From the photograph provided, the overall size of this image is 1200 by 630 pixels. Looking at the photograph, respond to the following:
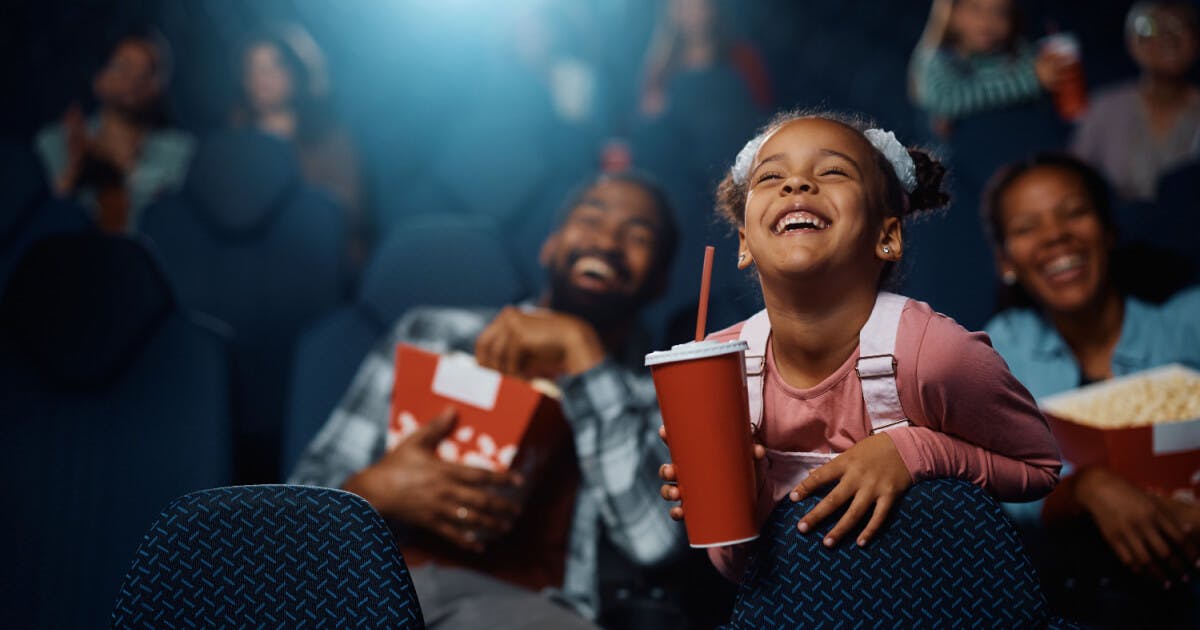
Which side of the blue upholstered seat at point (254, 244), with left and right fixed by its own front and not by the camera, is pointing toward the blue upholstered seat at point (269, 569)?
front

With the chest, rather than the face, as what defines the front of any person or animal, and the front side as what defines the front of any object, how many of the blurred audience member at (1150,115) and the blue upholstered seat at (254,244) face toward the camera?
2

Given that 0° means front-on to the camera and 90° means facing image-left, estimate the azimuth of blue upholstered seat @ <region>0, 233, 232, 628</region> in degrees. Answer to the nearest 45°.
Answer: approximately 0°

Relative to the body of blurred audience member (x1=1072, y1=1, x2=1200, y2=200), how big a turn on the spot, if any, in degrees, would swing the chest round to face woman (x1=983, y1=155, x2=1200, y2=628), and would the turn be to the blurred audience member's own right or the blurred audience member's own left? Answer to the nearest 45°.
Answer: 0° — they already face them

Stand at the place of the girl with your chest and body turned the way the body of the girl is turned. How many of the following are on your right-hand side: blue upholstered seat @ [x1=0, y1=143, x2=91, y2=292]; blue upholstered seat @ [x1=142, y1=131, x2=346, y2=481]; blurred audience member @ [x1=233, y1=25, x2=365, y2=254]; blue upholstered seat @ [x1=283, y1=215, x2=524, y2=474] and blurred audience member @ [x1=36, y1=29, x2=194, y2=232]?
5
